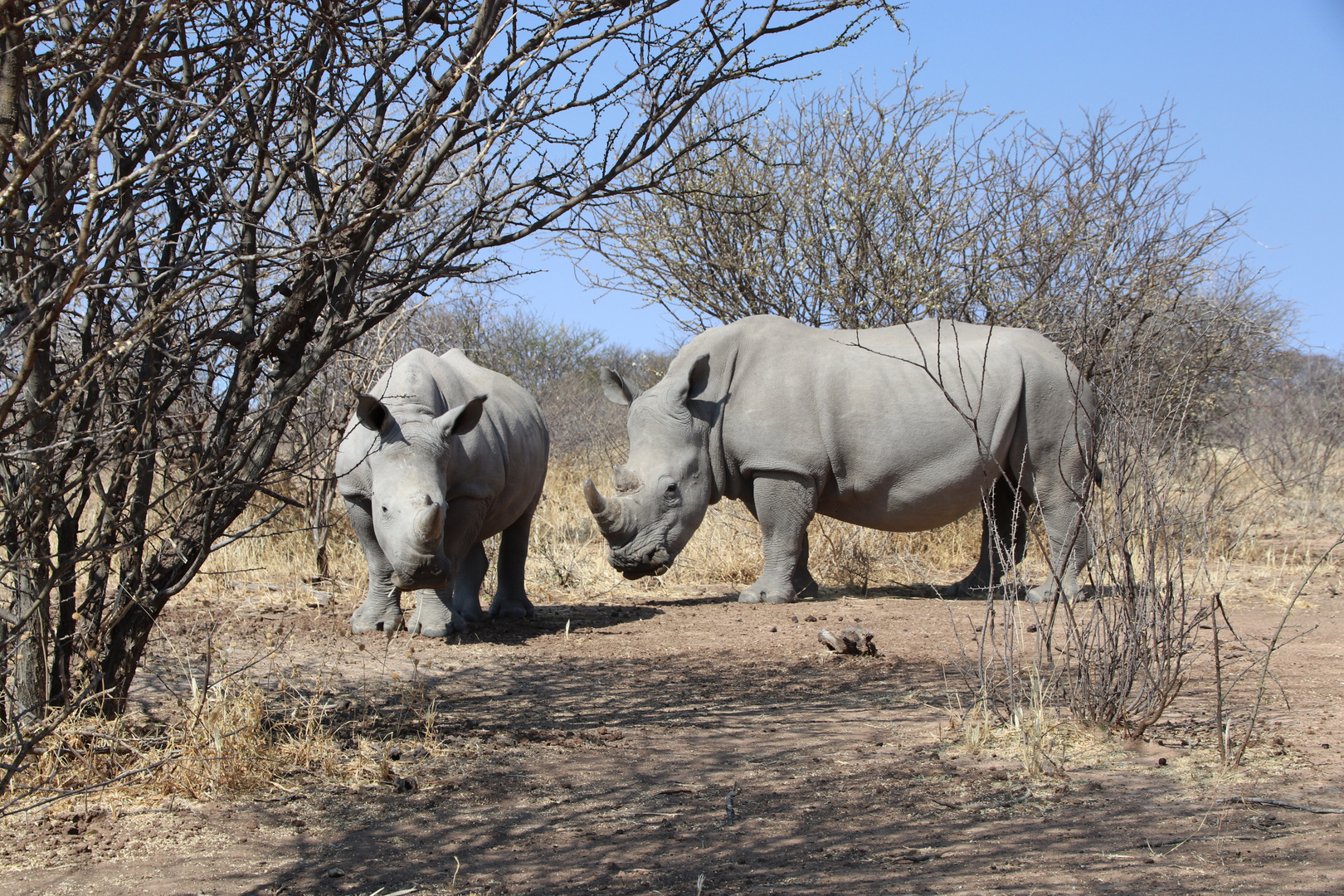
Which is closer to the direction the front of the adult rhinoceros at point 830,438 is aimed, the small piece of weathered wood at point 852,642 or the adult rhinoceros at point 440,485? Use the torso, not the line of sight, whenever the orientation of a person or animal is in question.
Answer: the adult rhinoceros

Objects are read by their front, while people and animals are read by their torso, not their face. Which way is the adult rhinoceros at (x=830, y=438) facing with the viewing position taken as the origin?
facing to the left of the viewer

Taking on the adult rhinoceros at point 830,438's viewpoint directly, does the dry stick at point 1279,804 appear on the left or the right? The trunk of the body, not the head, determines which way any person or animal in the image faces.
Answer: on its left

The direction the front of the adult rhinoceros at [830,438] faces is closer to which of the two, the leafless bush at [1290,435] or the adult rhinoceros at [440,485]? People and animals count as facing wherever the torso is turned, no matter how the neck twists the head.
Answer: the adult rhinoceros

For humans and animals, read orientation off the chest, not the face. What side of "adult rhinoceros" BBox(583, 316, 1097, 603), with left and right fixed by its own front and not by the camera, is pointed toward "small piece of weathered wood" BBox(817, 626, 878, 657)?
left

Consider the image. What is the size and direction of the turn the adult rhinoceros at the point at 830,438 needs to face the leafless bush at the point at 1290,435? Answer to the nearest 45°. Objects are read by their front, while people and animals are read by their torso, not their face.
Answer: approximately 135° to its right
